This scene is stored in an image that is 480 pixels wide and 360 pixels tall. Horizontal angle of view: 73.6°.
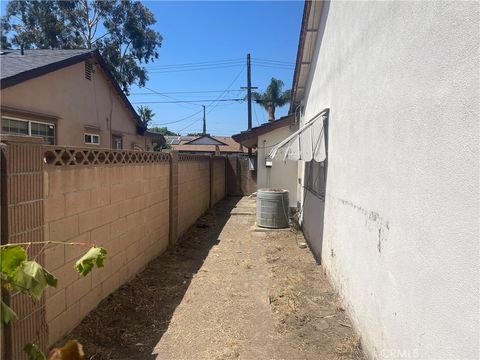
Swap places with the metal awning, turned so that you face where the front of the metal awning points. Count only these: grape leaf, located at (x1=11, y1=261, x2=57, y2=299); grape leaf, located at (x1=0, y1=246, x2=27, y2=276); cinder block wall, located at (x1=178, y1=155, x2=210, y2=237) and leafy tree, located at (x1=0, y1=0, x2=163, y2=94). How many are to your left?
2

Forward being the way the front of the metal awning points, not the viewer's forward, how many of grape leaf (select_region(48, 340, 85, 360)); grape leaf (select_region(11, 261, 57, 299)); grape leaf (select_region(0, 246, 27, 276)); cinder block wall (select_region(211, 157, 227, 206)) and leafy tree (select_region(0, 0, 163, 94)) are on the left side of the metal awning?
3

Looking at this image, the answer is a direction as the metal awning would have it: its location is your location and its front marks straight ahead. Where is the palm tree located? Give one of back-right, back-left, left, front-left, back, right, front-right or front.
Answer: right

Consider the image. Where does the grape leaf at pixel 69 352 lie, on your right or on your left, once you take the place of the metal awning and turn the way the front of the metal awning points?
on your left

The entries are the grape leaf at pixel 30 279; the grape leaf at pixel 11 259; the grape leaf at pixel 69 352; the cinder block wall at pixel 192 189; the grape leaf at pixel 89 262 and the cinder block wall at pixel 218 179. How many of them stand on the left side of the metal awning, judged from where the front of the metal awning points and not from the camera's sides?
4

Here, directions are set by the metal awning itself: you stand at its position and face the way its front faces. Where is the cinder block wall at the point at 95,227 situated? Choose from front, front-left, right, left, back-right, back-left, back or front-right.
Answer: front-left

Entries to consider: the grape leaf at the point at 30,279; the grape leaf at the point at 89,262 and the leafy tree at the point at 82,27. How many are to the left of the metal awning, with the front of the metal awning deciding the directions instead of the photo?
2

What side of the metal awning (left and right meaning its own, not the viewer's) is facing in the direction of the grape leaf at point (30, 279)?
left

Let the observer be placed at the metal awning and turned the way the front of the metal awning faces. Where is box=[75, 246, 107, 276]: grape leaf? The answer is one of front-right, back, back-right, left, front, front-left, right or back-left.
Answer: left

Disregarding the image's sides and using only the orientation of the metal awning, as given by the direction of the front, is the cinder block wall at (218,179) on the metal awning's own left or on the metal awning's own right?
on the metal awning's own right

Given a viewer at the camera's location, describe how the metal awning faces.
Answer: facing to the left of the viewer

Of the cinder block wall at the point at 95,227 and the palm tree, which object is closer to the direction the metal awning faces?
the cinder block wall
